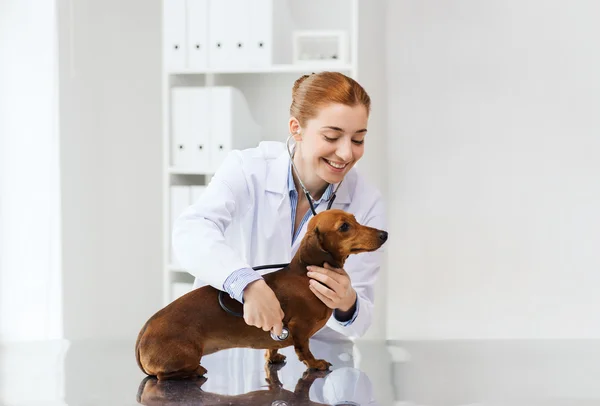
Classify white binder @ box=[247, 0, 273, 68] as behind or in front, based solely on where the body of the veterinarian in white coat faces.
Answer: behind

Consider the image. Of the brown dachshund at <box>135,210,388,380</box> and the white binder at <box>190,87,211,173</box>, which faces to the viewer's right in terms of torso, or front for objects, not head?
the brown dachshund

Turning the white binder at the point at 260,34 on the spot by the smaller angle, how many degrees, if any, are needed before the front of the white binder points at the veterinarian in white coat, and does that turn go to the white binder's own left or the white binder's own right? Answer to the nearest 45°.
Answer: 0° — it already faces them

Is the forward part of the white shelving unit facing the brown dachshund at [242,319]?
yes

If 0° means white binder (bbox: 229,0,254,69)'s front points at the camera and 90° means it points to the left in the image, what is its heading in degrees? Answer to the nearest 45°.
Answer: approximately 0°

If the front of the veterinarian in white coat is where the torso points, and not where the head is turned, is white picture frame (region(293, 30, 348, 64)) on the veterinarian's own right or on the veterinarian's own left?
on the veterinarian's own left
